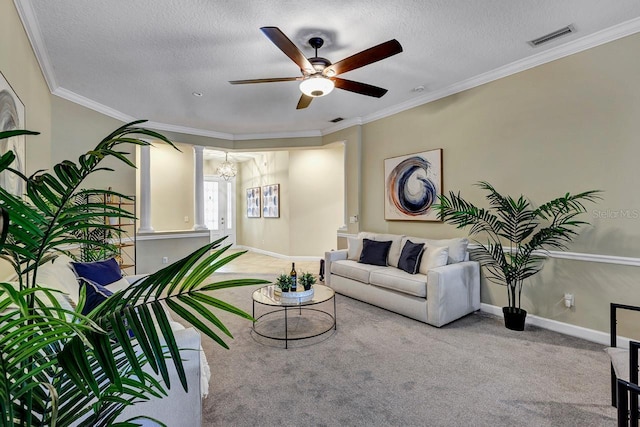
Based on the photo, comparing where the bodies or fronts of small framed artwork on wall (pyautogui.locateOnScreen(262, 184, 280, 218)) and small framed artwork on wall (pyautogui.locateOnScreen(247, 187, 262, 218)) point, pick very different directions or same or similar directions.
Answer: same or similar directions

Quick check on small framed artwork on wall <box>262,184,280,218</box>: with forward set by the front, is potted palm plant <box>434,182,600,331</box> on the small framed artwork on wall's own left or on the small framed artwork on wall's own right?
on the small framed artwork on wall's own left

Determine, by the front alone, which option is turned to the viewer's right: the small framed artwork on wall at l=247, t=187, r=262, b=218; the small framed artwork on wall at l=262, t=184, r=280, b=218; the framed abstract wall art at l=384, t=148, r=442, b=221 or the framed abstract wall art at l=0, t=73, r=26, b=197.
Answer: the framed abstract wall art at l=0, t=73, r=26, b=197

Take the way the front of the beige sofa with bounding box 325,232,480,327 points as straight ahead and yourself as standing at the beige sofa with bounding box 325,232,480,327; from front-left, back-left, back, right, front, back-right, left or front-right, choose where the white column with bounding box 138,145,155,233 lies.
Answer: front-right

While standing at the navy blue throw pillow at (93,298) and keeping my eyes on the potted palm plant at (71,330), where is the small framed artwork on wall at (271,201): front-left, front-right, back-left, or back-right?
back-left

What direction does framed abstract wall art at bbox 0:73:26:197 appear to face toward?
to the viewer's right

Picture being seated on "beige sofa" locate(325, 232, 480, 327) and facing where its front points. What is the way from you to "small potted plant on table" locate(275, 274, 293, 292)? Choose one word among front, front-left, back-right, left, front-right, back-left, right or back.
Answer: front

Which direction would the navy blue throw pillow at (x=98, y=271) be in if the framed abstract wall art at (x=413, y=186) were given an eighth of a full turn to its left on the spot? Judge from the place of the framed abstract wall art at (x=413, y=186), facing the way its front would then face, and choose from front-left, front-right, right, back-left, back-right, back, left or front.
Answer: front-right

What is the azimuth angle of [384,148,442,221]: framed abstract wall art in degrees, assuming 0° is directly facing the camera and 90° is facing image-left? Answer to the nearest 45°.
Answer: approximately 45°

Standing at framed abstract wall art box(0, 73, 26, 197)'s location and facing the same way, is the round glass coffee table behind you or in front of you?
in front

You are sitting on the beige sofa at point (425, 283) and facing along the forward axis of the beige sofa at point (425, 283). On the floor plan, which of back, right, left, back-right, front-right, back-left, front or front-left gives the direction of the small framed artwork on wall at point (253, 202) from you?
right

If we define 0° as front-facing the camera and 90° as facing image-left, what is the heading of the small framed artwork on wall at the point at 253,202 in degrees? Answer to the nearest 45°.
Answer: approximately 45°

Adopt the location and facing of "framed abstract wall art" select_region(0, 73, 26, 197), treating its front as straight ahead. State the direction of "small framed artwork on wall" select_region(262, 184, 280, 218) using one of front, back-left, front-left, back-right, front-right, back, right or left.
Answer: front-left

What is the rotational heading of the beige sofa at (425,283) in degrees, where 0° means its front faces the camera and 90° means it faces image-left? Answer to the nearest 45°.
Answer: approximately 45°

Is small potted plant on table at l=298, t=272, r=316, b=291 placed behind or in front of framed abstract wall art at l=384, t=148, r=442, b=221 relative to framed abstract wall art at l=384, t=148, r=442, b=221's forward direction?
in front

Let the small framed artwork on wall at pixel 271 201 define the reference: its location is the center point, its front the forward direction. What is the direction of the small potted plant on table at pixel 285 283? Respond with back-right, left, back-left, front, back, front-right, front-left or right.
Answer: front-left

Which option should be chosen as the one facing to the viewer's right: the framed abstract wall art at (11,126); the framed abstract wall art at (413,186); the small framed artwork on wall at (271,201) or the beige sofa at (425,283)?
the framed abstract wall art at (11,126)
